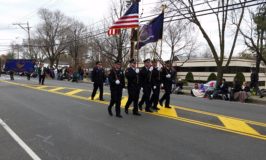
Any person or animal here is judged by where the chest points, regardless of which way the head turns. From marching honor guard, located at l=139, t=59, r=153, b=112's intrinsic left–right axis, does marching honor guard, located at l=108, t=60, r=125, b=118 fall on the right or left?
on their right

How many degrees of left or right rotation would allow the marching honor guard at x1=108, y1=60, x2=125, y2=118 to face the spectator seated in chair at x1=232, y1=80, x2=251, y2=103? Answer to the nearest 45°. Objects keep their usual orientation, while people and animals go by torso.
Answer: approximately 90° to their left

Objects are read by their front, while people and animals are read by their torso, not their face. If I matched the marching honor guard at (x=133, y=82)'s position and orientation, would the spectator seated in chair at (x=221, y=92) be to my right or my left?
on my left

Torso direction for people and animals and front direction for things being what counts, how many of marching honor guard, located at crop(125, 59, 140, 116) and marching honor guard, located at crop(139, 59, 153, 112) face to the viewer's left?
0

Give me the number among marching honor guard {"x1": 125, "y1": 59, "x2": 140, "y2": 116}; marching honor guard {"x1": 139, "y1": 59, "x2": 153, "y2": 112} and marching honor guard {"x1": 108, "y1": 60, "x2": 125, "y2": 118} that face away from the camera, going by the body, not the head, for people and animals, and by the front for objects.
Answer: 0

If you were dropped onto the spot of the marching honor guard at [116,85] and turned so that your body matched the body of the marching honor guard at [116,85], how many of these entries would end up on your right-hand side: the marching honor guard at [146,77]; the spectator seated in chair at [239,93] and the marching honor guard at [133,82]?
0

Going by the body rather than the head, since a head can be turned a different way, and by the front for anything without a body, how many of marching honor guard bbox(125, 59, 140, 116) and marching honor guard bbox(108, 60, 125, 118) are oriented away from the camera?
0

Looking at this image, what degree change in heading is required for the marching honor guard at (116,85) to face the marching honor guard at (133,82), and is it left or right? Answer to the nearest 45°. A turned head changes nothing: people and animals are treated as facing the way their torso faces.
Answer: approximately 45° to their left

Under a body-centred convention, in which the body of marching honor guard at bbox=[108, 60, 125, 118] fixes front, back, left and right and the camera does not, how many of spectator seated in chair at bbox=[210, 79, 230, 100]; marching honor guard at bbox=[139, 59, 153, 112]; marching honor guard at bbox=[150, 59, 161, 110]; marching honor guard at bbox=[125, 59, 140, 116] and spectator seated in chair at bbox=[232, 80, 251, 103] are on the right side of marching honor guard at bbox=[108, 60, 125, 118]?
0

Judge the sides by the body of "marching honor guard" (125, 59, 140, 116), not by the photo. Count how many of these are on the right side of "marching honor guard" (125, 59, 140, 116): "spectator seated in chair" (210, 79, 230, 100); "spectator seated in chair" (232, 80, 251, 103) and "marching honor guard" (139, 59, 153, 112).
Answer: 0

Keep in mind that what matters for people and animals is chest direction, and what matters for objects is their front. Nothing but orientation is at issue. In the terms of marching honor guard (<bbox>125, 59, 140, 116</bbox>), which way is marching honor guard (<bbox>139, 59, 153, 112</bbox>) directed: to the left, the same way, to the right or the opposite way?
the same way

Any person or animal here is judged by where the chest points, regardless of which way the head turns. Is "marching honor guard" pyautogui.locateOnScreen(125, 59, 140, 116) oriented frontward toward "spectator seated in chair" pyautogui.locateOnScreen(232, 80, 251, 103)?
no

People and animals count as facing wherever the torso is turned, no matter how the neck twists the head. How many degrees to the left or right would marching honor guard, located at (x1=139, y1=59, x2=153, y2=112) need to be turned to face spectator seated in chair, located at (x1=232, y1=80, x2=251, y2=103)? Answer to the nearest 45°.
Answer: approximately 90° to their left

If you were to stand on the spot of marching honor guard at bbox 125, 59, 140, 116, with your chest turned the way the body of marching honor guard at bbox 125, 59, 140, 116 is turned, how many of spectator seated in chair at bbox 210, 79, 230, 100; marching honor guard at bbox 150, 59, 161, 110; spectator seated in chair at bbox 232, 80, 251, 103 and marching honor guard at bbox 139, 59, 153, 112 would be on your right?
0
